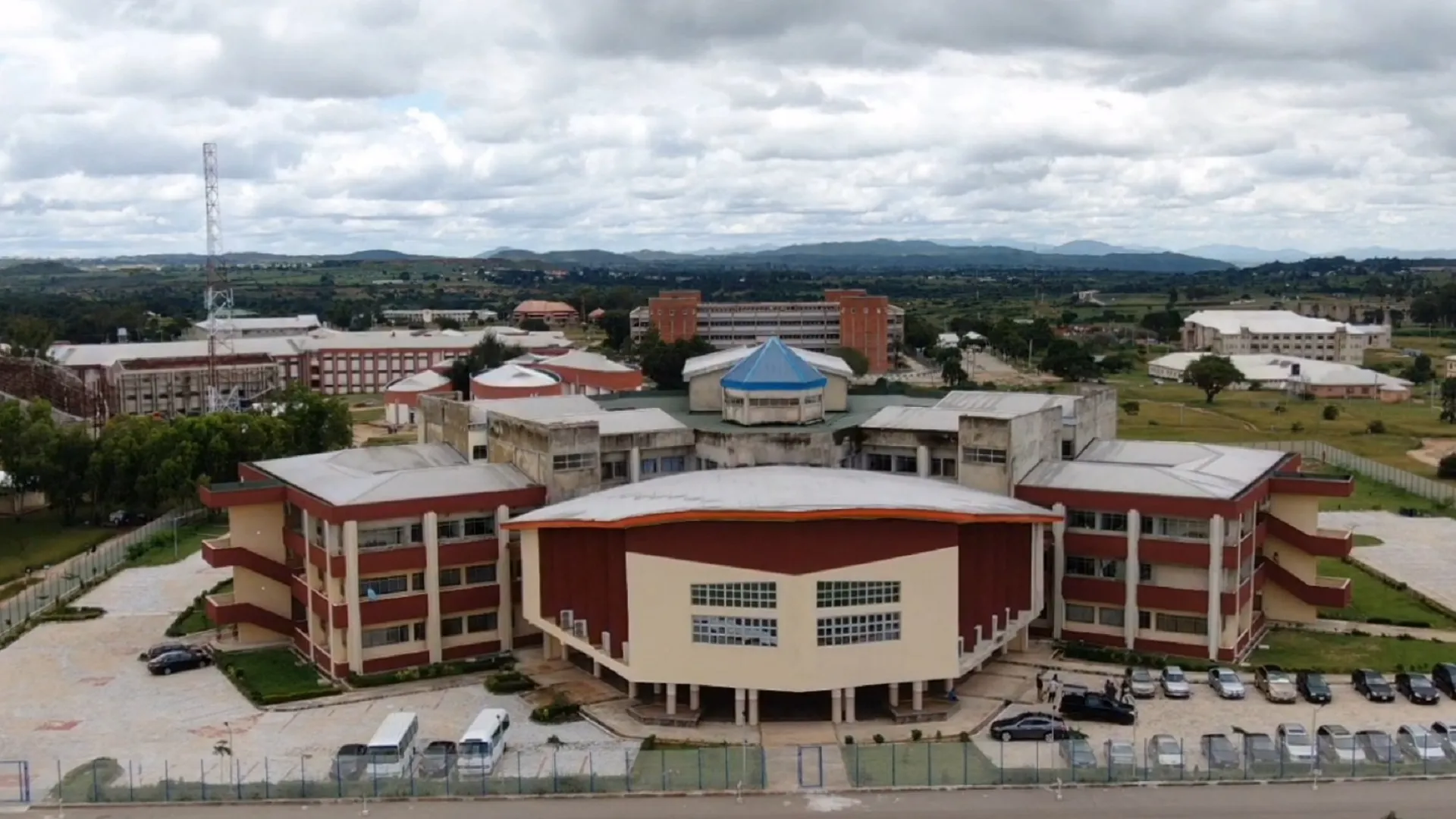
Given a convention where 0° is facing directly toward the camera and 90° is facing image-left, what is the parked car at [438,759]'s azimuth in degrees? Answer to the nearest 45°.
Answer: approximately 45°

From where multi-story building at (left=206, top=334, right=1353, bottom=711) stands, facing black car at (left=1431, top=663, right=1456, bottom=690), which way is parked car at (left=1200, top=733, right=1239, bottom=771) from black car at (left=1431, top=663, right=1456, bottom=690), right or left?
right

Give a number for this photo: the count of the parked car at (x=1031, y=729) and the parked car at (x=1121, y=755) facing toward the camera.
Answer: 1

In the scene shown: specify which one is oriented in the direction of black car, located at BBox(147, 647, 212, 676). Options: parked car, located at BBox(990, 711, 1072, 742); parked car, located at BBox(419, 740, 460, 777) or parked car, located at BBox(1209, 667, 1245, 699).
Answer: parked car, located at BBox(990, 711, 1072, 742)

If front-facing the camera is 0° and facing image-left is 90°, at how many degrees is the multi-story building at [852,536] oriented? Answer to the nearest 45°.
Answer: approximately 0°

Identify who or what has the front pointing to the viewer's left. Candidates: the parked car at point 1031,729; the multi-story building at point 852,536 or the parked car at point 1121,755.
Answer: the parked car at point 1031,729

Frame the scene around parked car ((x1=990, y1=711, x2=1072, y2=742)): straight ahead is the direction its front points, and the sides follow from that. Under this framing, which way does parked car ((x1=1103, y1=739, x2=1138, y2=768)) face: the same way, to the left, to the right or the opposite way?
to the left

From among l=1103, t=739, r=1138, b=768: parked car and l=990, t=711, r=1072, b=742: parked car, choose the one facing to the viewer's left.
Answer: l=990, t=711, r=1072, b=742: parked car

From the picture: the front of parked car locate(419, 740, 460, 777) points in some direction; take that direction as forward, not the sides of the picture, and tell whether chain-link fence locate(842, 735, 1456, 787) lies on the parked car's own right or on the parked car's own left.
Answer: on the parked car's own left

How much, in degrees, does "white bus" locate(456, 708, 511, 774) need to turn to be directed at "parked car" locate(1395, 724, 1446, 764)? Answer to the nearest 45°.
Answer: approximately 135° to its left
